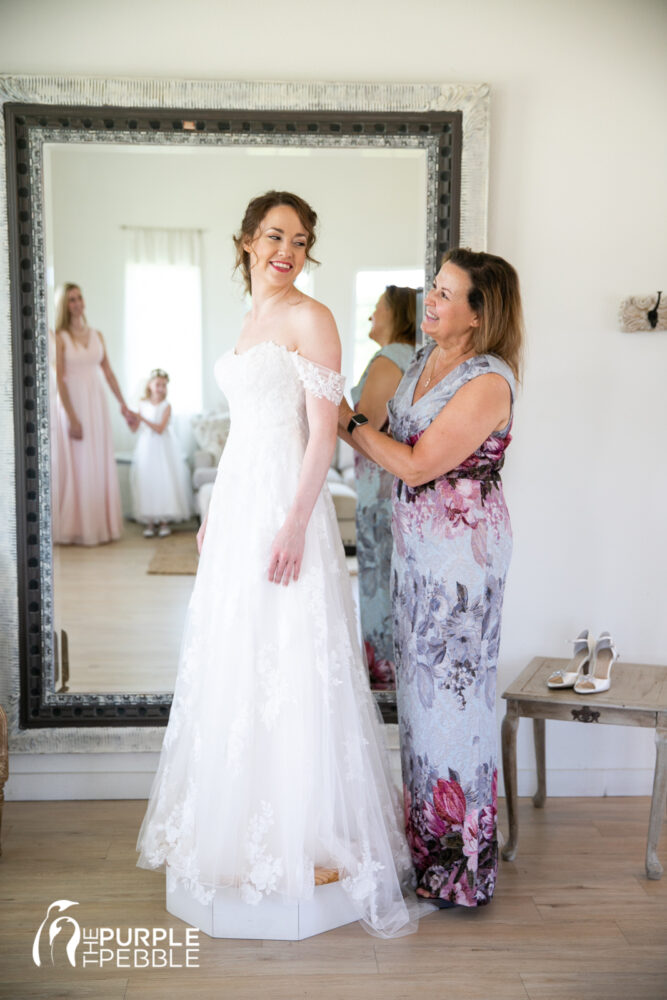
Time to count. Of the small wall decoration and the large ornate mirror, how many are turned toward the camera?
2

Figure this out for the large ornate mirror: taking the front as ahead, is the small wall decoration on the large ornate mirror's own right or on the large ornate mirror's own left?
on the large ornate mirror's own left

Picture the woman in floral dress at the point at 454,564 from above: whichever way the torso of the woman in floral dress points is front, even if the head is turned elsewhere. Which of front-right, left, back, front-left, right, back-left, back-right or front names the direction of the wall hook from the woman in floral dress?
back

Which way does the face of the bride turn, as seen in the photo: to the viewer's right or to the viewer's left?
to the viewer's right

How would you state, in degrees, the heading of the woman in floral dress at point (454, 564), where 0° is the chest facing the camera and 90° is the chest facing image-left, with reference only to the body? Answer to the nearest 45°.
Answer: approximately 45°
